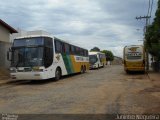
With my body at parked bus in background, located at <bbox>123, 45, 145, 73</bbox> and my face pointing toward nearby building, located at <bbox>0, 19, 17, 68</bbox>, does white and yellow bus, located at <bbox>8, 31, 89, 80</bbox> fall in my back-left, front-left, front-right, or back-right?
front-left

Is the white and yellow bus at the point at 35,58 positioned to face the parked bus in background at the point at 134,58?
no

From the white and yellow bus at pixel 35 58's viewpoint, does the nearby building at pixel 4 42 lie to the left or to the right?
on its right

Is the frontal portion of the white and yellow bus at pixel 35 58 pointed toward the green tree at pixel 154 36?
no
